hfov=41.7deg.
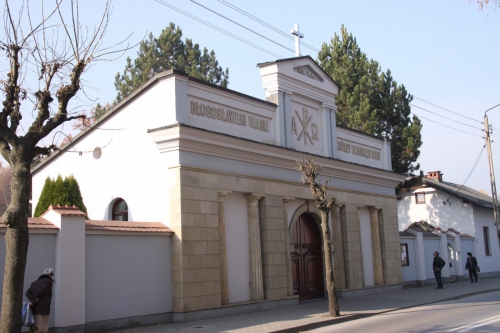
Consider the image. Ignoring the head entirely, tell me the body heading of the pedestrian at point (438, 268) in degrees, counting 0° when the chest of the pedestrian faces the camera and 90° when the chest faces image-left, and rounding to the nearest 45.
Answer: approximately 45°

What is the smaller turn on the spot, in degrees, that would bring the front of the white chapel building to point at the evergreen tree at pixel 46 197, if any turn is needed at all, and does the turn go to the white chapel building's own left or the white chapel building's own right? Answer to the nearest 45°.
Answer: approximately 135° to the white chapel building's own right

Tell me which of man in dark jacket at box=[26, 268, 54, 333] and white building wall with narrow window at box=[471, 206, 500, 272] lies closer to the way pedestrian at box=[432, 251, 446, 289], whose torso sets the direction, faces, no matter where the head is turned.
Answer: the man in dark jacket

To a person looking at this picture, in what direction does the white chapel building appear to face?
facing the viewer and to the right of the viewer

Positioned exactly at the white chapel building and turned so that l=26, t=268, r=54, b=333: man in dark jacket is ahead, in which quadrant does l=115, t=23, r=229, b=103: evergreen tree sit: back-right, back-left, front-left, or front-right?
back-right

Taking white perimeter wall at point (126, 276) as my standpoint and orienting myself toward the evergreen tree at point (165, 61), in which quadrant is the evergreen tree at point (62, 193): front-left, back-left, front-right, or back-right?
front-left

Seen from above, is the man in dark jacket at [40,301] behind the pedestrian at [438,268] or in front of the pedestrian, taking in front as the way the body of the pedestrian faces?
in front

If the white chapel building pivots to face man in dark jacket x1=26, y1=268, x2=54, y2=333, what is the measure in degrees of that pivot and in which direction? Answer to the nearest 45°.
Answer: approximately 90° to its right

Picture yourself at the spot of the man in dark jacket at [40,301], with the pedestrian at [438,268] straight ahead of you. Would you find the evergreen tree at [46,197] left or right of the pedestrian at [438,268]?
left

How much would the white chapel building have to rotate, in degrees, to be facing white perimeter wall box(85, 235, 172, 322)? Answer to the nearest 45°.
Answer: approximately 90° to its right

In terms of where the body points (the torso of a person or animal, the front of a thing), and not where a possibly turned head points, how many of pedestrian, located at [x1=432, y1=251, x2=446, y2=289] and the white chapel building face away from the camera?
0

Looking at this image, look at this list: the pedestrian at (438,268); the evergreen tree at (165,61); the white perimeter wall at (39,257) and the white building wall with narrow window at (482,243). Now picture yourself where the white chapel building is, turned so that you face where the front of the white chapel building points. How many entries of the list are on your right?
1

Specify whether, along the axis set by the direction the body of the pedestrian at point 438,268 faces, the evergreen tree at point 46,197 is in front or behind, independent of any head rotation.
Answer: in front

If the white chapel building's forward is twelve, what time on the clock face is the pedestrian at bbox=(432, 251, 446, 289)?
The pedestrian is roughly at 9 o'clock from the white chapel building.
